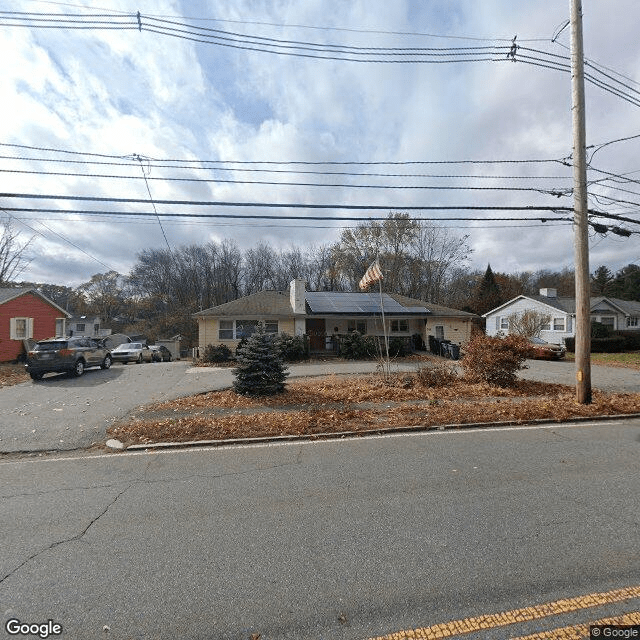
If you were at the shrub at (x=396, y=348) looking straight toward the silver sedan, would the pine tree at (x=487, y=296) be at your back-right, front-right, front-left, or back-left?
back-right

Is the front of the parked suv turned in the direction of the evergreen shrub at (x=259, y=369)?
no

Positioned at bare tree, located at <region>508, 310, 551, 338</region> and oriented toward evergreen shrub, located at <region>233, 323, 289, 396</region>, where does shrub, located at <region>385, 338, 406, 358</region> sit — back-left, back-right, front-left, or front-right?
front-right

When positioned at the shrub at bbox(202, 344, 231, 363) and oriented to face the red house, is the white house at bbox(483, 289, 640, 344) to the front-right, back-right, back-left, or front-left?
back-right

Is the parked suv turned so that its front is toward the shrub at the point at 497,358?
no
